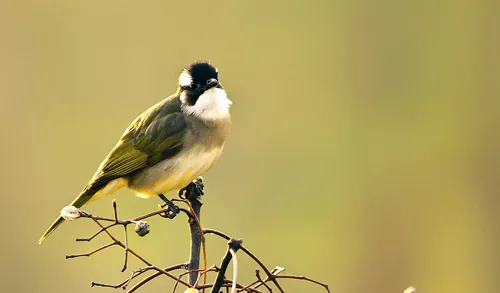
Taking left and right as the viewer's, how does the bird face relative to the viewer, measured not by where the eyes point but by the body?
facing the viewer and to the right of the viewer
